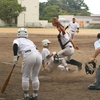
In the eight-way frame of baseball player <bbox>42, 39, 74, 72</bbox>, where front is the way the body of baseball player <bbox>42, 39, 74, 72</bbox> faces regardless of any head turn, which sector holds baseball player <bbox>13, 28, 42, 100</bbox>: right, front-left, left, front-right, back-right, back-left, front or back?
right
